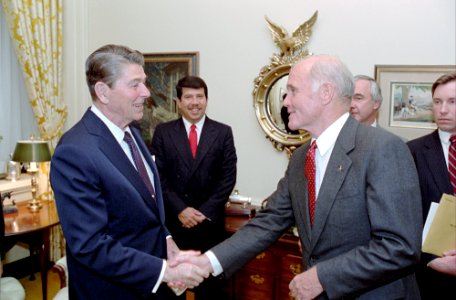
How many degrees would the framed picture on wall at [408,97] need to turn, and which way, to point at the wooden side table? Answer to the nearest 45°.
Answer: approximately 90° to its right

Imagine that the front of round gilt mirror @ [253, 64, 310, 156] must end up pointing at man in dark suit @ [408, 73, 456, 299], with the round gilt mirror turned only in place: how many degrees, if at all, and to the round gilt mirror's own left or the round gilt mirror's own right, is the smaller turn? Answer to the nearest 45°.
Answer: approximately 45° to the round gilt mirror's own left

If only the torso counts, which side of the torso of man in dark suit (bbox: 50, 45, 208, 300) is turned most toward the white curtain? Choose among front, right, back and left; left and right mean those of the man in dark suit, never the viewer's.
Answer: back

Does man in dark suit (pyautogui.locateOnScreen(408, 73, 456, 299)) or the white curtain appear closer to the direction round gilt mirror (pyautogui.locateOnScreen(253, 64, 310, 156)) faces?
the man in dark suit

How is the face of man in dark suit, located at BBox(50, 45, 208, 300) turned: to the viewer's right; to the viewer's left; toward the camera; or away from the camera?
to the viewer's right

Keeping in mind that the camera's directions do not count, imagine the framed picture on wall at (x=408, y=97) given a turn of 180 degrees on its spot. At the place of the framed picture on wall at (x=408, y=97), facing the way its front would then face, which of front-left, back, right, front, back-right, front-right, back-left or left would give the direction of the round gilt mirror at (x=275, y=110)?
left

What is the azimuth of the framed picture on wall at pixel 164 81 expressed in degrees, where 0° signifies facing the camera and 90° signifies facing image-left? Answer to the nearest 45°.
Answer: approximately 0°

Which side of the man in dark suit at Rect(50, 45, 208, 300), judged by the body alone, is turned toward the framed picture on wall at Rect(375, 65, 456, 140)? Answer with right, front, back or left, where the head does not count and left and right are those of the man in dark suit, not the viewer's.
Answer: left
